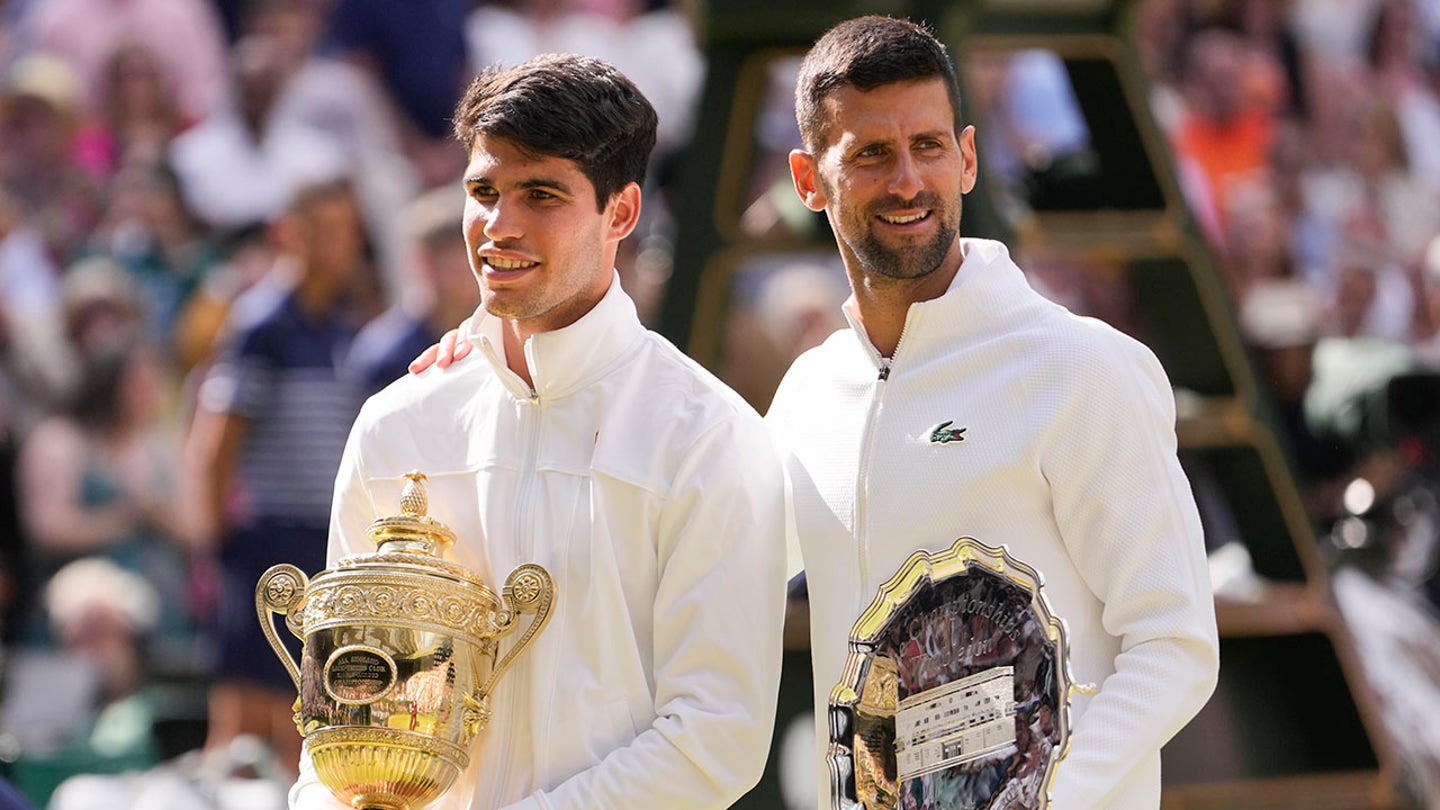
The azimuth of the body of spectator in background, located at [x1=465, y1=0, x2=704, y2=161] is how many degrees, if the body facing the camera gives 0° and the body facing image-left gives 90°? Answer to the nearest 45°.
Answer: approximately 0°

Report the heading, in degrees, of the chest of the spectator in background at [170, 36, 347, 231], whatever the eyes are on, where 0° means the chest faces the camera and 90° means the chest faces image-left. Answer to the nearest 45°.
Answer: approximately 0°

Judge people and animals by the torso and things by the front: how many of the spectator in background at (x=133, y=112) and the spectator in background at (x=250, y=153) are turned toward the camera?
2

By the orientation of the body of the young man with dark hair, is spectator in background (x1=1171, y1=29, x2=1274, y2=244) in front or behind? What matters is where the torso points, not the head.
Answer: behind

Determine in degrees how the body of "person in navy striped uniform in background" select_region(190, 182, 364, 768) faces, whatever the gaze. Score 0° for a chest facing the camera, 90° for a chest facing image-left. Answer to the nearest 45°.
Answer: approximately 315°

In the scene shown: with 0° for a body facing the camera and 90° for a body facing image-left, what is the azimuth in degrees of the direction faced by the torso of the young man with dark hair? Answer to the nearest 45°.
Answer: approximately 45°

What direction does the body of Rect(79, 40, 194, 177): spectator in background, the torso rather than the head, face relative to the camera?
toward the camera

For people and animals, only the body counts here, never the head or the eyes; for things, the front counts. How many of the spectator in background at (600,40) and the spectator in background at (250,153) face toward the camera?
2

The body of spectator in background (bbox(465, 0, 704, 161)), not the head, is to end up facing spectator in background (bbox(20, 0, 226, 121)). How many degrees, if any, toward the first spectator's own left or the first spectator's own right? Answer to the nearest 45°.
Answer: approximately 90° to the first spectator's own right

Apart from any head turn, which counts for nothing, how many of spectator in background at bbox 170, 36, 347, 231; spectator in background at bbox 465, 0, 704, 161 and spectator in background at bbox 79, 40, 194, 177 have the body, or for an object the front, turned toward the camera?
3
